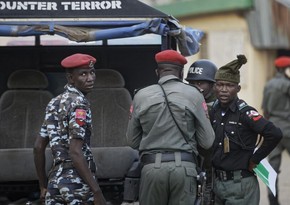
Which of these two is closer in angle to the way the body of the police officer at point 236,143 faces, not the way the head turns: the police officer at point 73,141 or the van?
the police officer

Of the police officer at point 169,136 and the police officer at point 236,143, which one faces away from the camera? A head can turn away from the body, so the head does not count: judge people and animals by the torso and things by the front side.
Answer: the police officer at point 169,136

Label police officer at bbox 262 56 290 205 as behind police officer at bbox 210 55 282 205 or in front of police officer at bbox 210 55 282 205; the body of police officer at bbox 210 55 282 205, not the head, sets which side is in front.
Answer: behind

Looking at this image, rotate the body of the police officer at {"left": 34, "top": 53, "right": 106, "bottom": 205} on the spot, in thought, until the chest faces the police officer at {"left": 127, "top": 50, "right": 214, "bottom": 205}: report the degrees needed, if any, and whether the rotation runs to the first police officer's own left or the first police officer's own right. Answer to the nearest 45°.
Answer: approximately 45° to the first police officer's own right

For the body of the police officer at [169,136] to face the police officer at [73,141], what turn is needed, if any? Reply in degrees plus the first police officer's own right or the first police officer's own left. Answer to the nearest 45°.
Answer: approximately 90° to the first police officer's own left

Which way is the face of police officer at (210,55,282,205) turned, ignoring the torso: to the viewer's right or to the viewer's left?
to the viewer's left

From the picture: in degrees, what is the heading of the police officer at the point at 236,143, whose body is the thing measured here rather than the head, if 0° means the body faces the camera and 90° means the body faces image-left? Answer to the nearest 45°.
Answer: approximately 45°

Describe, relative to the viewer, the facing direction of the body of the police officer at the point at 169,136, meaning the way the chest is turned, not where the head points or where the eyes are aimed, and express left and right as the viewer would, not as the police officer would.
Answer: facing away from the viewer

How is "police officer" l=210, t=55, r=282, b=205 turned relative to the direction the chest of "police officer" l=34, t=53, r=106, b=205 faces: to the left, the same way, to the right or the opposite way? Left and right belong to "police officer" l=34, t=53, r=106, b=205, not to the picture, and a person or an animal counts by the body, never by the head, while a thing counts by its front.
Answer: the opposite way

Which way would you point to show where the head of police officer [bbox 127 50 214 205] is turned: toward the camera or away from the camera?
away from the camera

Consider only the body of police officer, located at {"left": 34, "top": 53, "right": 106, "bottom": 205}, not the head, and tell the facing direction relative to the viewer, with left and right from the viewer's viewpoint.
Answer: facing away from the viewer and to the right of the viewer

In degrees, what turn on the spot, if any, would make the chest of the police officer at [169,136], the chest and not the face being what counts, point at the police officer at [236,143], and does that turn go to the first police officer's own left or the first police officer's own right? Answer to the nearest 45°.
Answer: approximately 45° to the first police officer's own right
